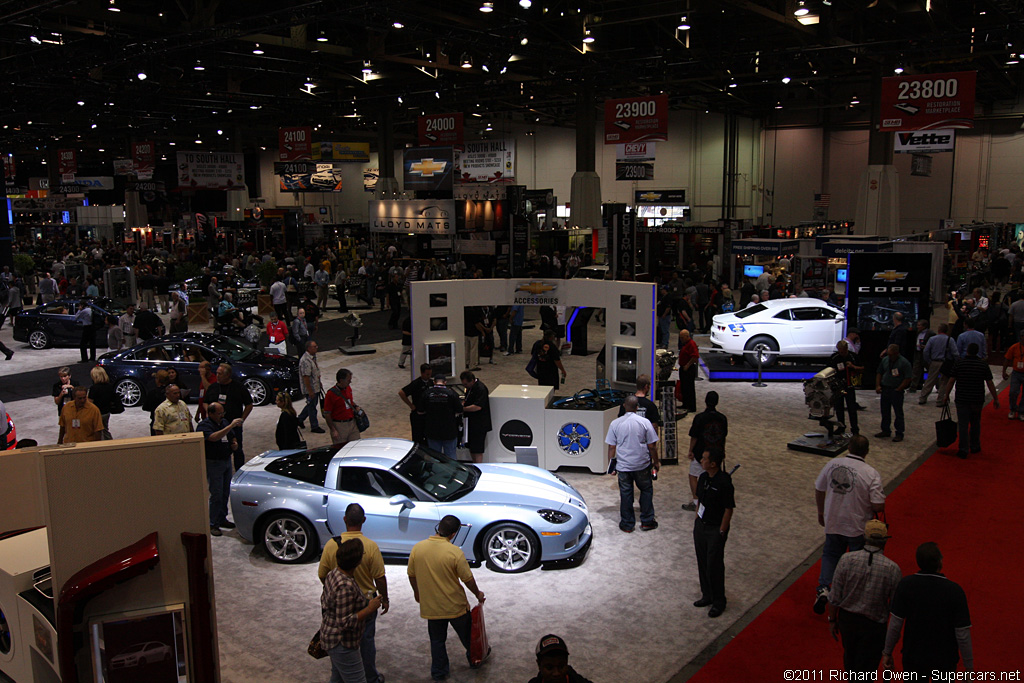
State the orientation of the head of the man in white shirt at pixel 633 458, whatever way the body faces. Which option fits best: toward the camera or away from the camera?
away from the camera

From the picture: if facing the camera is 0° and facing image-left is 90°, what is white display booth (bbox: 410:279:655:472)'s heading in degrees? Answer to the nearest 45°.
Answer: approximately 0°

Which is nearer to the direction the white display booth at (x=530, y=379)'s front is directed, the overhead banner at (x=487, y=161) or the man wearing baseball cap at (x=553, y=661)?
the man wearing baseball cap

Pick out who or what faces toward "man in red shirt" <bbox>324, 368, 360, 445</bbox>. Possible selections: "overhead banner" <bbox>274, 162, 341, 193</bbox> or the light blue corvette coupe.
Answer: the overhead banner

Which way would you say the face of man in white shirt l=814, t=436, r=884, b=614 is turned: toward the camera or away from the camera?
away from the camera

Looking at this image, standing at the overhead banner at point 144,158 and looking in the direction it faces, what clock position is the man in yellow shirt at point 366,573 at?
The man in yellow shirt is roughly at 12 o'clock from the overhead banner.

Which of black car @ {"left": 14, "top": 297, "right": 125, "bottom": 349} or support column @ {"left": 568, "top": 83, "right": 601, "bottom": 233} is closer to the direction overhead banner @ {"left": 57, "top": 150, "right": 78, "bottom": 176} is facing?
the black car

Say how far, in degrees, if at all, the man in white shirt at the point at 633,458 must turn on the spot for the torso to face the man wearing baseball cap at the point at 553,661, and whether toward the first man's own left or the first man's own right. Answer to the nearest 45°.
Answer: approximately 180°

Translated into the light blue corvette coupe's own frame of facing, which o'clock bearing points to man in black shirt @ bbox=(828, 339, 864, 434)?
The man in black shirt is roughly at 11 o'clock from the light blue corvette coupe.

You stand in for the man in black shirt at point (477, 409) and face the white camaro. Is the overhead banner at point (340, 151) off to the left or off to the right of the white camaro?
left
